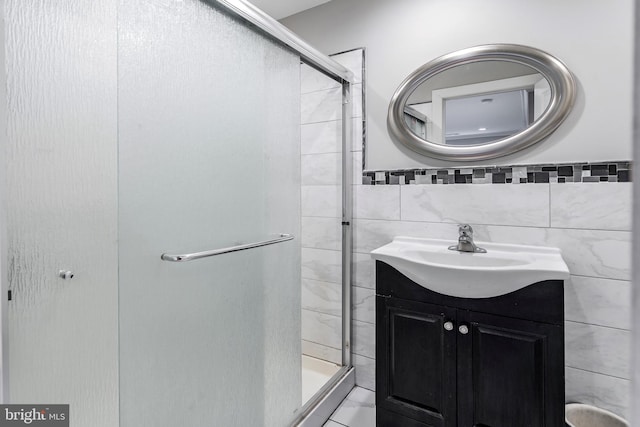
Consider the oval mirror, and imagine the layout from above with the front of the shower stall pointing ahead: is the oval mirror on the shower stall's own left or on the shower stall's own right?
on the shower stall's own left

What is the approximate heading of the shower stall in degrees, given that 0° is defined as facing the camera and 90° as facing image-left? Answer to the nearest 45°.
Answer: approximately 315°

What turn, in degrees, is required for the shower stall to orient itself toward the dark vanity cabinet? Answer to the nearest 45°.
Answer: approximately 45° to its left
